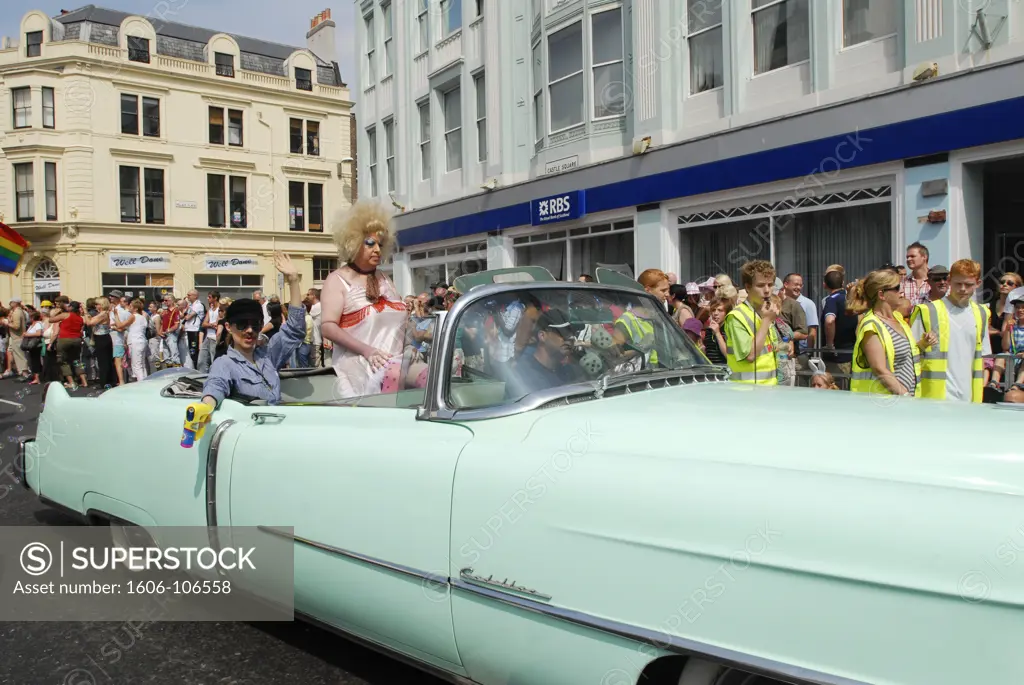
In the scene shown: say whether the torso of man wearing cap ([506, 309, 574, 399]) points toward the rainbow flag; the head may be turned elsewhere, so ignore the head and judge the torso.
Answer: no

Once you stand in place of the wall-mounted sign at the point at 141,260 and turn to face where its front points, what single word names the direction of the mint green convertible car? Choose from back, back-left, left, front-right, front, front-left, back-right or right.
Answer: front

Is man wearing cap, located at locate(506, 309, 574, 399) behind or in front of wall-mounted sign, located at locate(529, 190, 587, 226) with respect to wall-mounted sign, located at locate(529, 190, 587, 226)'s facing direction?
in front

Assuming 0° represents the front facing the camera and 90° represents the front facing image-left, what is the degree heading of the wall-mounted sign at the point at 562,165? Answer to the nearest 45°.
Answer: approximately 45°

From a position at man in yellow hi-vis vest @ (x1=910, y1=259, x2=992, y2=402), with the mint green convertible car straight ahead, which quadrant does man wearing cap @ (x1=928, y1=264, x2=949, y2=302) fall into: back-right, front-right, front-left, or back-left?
back-right

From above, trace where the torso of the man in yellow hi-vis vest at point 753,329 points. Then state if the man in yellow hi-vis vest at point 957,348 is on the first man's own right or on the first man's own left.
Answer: on the first man's own left

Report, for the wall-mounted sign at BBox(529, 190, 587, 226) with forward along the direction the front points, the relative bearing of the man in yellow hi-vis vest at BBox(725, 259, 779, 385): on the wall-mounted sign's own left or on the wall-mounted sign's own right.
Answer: on the wall-mounted sign's own left

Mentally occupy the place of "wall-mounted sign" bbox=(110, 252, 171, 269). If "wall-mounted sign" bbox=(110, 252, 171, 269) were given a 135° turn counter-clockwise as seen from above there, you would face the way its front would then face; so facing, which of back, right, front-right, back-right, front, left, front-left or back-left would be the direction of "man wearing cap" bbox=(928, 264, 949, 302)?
back-right

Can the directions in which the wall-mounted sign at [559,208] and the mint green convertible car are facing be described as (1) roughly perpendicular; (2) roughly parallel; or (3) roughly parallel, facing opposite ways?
roughly perpendicular

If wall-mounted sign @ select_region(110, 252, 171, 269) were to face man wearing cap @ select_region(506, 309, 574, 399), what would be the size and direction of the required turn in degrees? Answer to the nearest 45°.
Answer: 0° — it already faces them

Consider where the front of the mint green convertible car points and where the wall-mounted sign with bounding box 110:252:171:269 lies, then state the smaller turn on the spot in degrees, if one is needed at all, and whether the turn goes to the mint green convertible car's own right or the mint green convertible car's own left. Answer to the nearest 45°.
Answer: approximately 180°

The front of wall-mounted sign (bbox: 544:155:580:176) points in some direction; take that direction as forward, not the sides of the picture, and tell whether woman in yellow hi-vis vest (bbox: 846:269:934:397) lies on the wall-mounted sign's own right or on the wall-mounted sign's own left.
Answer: on the wall-mounted sign's own left

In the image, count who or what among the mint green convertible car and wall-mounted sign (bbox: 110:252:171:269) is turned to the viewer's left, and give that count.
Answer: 0

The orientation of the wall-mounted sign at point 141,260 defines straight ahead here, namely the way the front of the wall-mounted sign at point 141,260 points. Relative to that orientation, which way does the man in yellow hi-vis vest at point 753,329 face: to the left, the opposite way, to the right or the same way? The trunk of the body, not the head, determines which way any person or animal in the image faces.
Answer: the same way

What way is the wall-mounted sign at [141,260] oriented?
toward the camera

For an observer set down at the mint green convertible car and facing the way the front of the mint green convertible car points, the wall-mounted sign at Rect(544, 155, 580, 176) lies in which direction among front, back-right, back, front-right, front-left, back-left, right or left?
back-left
